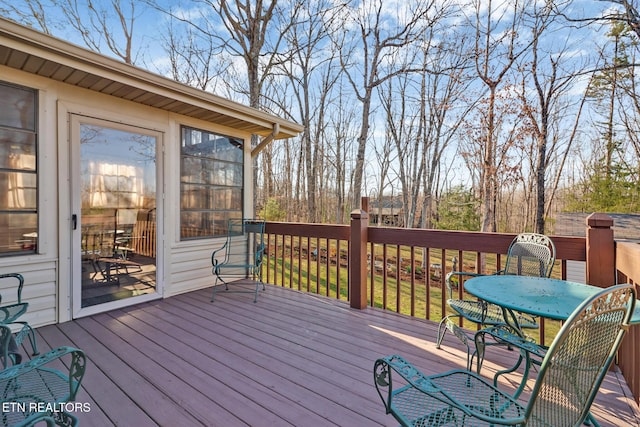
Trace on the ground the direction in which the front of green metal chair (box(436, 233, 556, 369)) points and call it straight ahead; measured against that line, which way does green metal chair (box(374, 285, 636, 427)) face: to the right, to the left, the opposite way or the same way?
to the right

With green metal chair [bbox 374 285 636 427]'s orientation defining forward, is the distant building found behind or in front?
in front

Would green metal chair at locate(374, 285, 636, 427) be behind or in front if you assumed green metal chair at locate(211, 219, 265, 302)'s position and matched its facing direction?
in front

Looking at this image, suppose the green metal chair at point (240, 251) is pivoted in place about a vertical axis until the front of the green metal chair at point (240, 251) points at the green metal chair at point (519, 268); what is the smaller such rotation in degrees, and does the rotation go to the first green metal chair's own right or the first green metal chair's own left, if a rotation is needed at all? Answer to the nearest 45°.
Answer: approximately 45° to the first green metal chair's own left

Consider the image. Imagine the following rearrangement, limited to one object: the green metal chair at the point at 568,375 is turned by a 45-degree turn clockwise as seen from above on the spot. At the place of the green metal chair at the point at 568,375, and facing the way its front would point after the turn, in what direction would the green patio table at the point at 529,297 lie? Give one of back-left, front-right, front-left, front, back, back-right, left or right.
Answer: front

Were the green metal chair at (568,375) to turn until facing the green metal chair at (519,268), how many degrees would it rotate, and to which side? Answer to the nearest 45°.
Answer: approximately 45° to its right

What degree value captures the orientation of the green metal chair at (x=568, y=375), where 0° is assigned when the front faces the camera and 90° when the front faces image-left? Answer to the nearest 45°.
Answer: approximately 135°

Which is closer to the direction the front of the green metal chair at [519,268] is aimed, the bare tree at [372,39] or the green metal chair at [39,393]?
the green metal chair

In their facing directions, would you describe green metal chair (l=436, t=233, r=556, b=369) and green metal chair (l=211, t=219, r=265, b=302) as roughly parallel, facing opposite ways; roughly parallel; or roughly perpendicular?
roughly perpendicular

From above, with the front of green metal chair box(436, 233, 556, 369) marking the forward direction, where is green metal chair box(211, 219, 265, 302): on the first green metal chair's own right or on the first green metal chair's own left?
on the first green metal chair's own right

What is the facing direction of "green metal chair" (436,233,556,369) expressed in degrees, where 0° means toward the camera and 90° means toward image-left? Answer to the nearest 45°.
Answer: approximately 45°

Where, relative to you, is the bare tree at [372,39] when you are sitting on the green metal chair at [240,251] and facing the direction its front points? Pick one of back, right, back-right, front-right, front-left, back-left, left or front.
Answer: back-left
